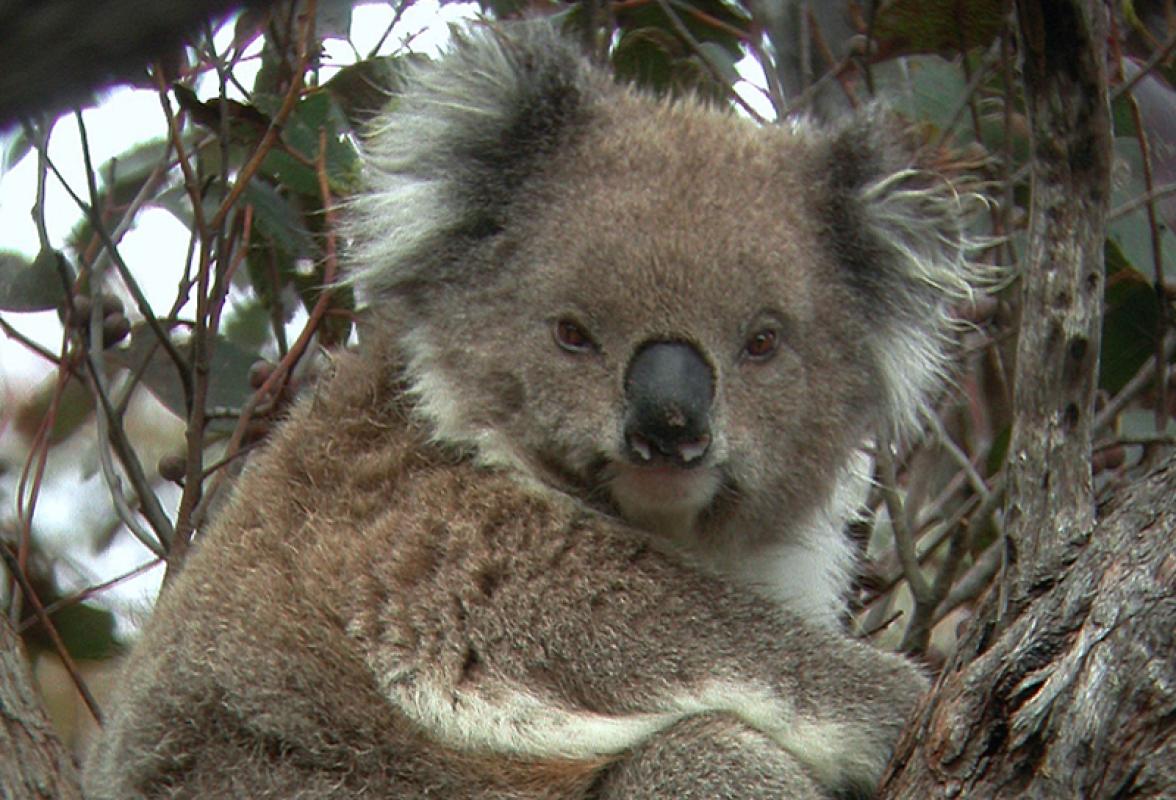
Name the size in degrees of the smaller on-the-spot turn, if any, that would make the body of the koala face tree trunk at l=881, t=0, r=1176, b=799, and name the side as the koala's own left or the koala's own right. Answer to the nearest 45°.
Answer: approximately 45° to the koala's own right

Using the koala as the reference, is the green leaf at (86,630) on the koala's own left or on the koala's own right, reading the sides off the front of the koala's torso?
on the koala's own left

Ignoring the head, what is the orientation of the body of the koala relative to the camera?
to the viewer's right

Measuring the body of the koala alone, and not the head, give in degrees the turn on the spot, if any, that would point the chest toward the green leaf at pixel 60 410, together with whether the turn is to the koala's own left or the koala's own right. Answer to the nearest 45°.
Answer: approximately 135° to the koala's own left

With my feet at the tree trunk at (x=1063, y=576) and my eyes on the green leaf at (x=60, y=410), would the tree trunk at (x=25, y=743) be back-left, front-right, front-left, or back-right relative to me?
front-left

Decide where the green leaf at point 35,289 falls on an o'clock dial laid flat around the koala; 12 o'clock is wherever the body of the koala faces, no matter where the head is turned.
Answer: The green leaf is roughly at 7 o'clock from the koala.

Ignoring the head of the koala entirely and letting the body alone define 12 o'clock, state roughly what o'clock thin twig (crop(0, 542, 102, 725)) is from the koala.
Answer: The thin twig is roughly at 7 o'clock from the koala.
